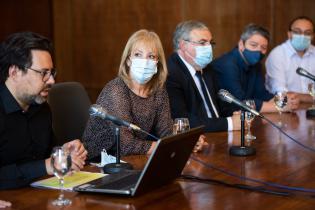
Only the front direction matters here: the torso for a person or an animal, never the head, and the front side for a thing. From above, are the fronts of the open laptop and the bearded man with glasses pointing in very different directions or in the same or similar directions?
very different directions

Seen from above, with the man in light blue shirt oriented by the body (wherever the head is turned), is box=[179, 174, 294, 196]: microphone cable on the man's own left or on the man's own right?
on the man's own right

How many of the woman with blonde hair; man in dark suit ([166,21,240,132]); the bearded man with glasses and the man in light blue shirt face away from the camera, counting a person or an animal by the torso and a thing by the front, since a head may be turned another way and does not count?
0

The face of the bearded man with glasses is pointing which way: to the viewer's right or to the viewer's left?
to the viewer's right

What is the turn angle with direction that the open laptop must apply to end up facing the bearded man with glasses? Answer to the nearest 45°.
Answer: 0° — it already faces them

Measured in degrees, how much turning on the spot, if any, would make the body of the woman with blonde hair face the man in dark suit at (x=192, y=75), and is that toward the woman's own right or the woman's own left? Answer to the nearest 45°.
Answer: approximately 90° to the woman's own left

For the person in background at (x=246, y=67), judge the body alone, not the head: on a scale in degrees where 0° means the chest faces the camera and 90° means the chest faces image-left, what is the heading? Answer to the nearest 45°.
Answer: approximately 315°

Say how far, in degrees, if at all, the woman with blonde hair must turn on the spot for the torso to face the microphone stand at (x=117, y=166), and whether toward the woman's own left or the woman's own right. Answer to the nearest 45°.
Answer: approximately 45° to the woman's own right

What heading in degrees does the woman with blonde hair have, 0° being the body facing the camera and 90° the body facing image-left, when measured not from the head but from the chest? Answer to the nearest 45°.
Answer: approximately 315°

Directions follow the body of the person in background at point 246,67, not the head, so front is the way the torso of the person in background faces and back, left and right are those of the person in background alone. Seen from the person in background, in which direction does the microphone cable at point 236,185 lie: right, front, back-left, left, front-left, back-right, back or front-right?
front-right

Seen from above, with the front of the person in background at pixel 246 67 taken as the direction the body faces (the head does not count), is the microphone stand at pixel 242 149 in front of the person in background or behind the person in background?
in front
